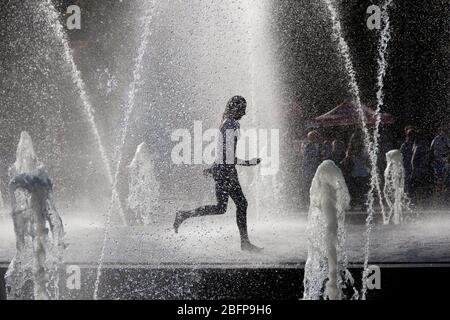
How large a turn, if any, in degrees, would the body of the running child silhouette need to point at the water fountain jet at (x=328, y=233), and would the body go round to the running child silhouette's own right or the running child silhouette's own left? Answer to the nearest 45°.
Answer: approximately 45° to the running child silhouette's own right

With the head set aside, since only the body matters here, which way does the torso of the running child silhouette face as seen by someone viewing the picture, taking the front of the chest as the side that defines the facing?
to the viewer's right

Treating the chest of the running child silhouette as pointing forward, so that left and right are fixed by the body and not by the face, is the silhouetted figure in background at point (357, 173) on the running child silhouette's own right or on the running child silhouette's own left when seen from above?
on the running child silhouette's own left

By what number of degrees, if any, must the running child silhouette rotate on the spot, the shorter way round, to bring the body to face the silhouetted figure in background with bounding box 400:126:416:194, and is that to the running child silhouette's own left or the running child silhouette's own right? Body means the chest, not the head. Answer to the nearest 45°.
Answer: approximately 45° to the running child silhouette's own left

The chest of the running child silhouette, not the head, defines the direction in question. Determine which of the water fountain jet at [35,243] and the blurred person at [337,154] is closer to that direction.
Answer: the blurred person

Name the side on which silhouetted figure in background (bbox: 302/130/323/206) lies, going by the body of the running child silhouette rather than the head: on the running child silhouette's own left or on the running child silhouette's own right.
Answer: on the running child silhouette's own left

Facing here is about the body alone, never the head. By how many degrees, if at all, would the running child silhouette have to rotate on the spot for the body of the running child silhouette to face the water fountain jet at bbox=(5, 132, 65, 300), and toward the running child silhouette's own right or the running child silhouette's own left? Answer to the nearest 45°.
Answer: approximately 135° to the running child silhouette's own right

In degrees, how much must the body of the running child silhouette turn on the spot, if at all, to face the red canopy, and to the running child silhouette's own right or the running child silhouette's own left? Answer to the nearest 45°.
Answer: approximately 90° to the running child silhouette's own left

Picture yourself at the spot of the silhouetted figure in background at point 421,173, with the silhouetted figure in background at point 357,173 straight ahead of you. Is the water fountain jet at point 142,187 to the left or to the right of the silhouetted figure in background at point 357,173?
left
